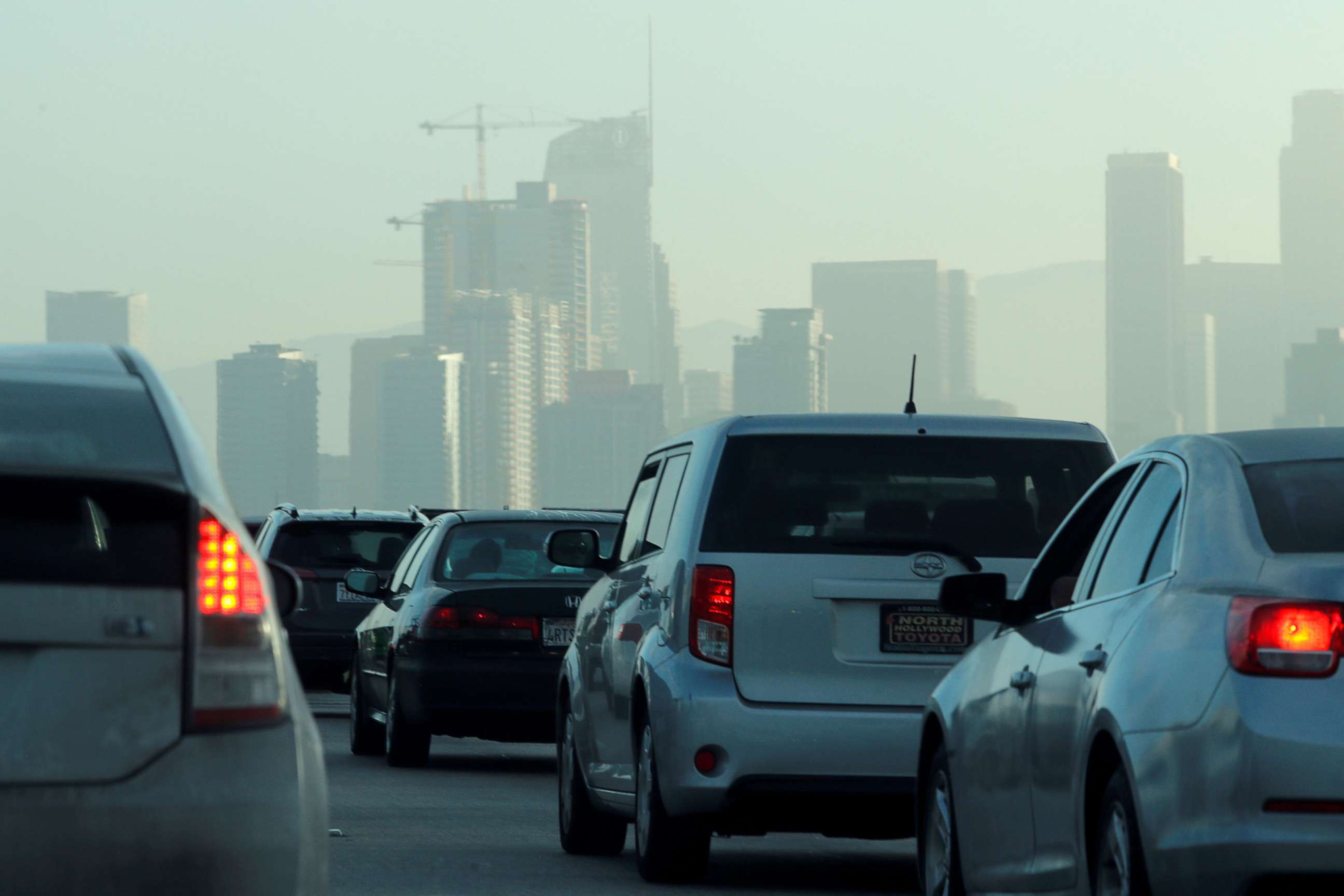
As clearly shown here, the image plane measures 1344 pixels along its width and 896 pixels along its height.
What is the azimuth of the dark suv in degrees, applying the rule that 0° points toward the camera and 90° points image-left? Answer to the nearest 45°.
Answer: approximately 180°

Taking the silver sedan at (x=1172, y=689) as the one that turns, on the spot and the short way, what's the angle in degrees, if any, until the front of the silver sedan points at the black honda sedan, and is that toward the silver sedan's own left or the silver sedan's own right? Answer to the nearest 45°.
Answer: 0° — it already faces it

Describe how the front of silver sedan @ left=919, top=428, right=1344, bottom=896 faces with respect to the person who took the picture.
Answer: facing away from the viewer and to the left of the viewer

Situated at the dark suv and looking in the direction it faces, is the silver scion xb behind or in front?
behind

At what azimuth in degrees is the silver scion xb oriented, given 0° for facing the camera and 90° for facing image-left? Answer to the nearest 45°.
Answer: approximately 180°

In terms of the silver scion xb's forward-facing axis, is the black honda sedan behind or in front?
in front

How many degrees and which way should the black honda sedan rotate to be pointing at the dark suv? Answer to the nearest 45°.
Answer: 0° — it already faces it

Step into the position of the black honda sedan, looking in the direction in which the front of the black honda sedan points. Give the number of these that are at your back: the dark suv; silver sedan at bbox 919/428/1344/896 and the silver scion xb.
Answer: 2

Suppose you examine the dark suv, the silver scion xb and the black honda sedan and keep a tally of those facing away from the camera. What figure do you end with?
3

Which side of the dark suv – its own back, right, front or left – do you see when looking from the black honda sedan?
back

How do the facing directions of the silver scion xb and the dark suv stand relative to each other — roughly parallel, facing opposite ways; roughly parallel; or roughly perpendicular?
roughly parallel

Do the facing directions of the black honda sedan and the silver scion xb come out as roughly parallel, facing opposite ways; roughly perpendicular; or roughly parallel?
roughly parallel

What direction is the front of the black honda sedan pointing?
away from the camera
